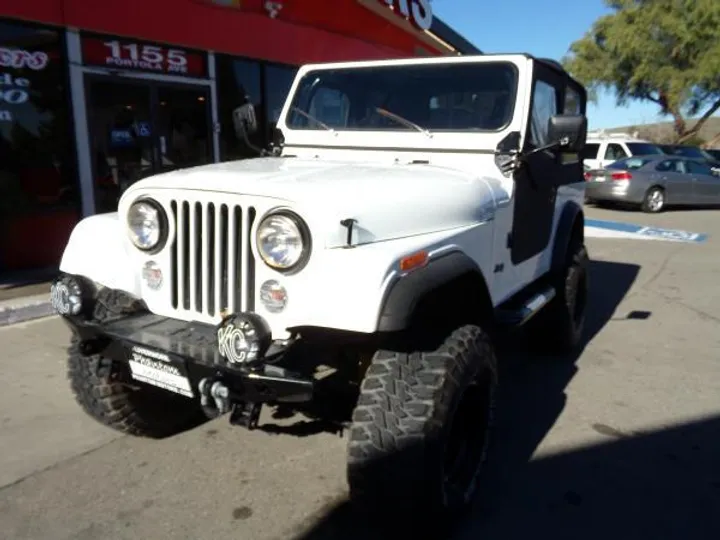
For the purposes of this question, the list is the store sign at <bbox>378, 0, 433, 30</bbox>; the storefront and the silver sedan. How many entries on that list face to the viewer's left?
0

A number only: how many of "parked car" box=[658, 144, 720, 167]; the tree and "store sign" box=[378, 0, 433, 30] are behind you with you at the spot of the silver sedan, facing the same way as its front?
1

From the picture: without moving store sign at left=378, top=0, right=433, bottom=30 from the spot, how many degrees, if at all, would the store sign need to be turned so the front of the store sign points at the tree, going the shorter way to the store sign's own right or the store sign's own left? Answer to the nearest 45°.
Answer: approximately 90° to the store sign's own left

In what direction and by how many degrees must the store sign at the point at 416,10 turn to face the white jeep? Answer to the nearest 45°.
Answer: approximately 45° to its right

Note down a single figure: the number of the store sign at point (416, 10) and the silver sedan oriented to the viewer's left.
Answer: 0

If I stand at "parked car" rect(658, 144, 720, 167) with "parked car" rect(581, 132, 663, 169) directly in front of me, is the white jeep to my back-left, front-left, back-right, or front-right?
front-left

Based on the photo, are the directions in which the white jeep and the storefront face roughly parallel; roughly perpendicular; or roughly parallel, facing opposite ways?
roughly perpendicular

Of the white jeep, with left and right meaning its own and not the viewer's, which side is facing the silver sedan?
back

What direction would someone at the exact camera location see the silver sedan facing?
facing away from the viewer and to the right of the viewer

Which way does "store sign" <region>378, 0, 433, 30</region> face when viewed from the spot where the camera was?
facing the viewer and to the right of the viewer

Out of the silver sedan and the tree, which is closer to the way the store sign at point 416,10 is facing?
the silver sedan

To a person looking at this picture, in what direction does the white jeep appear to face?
facing the viewer and to the left of the viewer

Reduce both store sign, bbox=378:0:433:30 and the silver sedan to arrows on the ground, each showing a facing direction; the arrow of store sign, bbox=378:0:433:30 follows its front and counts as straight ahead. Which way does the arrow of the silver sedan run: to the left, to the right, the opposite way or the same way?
to the left

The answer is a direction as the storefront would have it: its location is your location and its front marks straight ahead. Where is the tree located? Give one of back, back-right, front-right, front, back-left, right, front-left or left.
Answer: left

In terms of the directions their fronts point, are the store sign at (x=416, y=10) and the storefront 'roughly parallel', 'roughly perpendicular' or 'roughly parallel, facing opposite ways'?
roughly parallel

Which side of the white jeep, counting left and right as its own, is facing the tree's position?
back

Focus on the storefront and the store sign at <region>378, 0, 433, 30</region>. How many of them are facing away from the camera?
0

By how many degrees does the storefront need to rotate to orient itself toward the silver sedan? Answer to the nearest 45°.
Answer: approximately 90° to its left

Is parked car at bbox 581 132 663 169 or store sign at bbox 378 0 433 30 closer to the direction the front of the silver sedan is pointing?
the parked car
